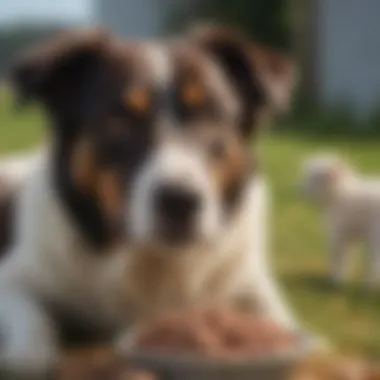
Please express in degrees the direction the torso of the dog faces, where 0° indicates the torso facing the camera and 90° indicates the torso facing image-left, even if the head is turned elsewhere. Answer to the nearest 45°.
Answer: approximately 0°

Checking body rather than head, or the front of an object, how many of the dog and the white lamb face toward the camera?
1

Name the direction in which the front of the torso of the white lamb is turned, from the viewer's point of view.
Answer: to the viewer's left

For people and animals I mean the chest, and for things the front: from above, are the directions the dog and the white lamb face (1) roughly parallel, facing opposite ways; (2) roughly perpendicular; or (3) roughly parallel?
roughly perpendicular
